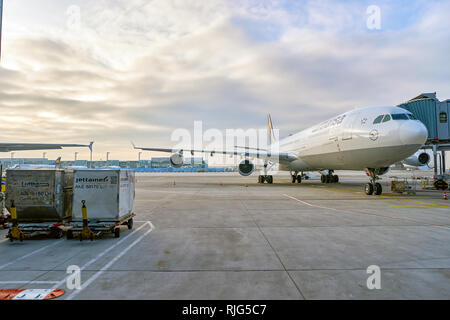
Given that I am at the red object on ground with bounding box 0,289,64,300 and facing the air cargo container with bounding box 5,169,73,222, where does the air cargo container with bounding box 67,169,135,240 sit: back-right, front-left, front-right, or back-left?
front-right

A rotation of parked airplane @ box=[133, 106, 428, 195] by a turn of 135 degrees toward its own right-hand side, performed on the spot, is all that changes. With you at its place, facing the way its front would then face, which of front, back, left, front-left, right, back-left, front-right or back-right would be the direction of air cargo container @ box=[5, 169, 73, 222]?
front-left

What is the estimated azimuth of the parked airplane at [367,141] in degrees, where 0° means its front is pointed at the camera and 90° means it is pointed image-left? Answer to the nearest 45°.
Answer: approximately 315°

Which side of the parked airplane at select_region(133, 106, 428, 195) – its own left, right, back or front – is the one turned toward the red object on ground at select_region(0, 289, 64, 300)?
right
